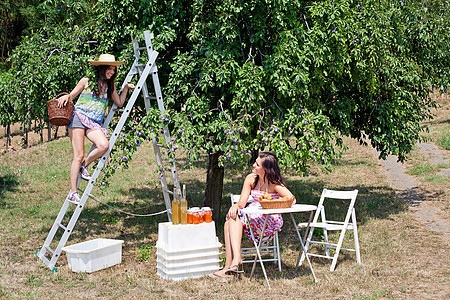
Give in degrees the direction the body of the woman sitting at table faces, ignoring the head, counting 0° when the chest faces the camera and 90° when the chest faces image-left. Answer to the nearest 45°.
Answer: approximately 45°

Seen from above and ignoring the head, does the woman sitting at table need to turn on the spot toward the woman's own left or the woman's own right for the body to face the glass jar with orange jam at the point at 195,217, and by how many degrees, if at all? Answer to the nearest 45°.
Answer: approximately 45° to the woman's own right

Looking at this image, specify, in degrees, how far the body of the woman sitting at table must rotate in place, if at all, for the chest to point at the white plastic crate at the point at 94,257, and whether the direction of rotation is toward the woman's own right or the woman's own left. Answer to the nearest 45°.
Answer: approximately 45° to the woman's own right

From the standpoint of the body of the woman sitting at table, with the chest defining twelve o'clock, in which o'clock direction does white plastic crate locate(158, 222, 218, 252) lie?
The white plastic crate is roughly at 1 o'clock from the woman sitting at table.

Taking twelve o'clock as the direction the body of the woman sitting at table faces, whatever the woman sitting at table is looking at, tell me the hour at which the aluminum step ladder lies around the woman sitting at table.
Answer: The aluminum step ladder is roughly at 2 o'clock from the woman sitting at table.

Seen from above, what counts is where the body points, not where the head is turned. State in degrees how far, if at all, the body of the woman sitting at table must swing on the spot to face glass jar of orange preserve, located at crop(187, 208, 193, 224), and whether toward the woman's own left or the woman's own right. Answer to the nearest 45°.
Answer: approximately 45° to the woman's own right
